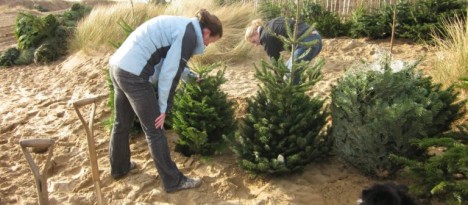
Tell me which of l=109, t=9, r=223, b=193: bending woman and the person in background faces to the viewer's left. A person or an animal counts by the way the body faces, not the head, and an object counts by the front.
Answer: the person in background

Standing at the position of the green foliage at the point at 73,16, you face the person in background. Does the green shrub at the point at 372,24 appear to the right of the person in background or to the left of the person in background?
left

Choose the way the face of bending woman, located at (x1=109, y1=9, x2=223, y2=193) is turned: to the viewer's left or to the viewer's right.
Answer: to the viewer's right

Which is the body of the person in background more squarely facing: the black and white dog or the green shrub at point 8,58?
the green shrub

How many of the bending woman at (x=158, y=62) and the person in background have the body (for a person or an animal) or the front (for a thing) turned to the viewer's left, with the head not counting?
1

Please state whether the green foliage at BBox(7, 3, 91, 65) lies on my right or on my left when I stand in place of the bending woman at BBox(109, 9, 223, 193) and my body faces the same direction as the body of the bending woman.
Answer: on my left

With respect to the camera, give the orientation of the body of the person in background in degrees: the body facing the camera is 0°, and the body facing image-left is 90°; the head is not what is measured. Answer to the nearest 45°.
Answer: approximately 90°

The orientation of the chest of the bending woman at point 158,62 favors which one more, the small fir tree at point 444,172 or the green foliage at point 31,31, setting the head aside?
the small fir tree

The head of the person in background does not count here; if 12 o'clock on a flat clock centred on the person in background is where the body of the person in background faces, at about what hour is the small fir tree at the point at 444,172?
The small fir tree is roughly at 8 o'clock from the person in background.

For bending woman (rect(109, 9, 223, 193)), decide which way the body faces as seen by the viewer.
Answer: to the viewer's right

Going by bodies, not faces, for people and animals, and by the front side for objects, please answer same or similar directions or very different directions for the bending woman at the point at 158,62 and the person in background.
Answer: very different directions

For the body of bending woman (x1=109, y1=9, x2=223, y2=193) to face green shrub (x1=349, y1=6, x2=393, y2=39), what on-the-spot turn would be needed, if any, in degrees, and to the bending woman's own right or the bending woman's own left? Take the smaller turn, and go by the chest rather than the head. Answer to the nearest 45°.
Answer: approximately 45° to the bending woman's own left

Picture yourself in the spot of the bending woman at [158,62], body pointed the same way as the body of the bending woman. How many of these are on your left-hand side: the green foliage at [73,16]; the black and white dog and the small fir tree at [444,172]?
1

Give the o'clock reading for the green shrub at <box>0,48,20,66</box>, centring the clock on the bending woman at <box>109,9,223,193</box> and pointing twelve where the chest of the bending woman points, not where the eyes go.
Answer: The green shrub is roughly at 8 o'clock from the bending woman.

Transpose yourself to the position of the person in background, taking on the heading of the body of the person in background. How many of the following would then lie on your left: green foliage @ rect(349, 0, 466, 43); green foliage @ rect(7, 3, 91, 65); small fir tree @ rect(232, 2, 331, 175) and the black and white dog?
2

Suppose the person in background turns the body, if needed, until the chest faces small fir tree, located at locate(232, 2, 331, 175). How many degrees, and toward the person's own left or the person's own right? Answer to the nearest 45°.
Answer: approximately 90° to the person's own left

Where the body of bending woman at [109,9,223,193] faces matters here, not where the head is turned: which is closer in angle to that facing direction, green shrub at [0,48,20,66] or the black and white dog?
the black and white dog
